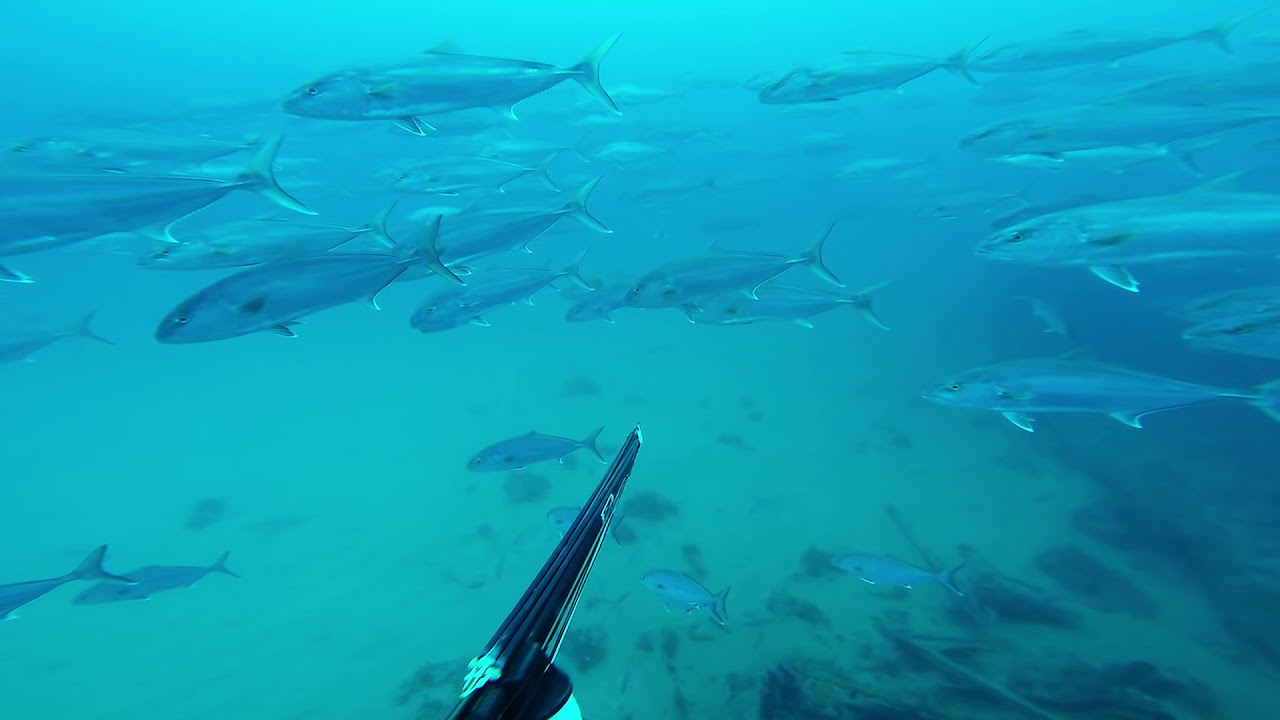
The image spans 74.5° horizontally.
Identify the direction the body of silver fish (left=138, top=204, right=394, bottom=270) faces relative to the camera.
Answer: to the viewer's left

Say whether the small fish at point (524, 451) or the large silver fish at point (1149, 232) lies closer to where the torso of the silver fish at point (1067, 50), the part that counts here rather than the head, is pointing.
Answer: the small fish

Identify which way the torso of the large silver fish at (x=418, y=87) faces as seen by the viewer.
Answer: to the viewer's left

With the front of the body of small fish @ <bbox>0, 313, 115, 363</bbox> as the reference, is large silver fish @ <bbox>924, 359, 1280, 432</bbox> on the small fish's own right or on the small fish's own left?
on the small fish's own left

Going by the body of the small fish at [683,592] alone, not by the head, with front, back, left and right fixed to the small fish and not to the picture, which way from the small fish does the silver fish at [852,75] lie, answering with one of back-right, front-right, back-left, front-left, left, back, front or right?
back-right

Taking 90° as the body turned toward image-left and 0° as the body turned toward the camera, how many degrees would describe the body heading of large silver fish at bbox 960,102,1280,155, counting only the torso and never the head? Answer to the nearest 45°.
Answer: approximately 90°

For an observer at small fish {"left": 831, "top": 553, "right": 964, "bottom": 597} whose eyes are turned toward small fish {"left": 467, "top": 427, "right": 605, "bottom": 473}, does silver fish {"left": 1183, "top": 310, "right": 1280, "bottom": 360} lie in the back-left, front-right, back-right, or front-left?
back-right

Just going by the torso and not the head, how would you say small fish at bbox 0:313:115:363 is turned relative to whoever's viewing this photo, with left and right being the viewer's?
facing to the left of the viewer

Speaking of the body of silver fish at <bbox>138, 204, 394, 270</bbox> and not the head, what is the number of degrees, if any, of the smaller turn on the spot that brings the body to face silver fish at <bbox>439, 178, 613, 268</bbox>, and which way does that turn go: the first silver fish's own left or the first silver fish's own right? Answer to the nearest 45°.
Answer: approximately 180°

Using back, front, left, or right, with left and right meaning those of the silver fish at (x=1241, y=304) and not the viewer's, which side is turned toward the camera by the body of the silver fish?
left

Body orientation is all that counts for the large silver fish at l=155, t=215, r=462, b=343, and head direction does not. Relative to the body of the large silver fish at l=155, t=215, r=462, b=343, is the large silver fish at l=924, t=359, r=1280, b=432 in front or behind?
behind

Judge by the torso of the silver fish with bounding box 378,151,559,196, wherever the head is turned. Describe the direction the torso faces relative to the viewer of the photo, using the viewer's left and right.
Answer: facing to the left of the viewer

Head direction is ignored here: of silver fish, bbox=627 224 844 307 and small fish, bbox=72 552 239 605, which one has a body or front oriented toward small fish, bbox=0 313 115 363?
the silver fish
